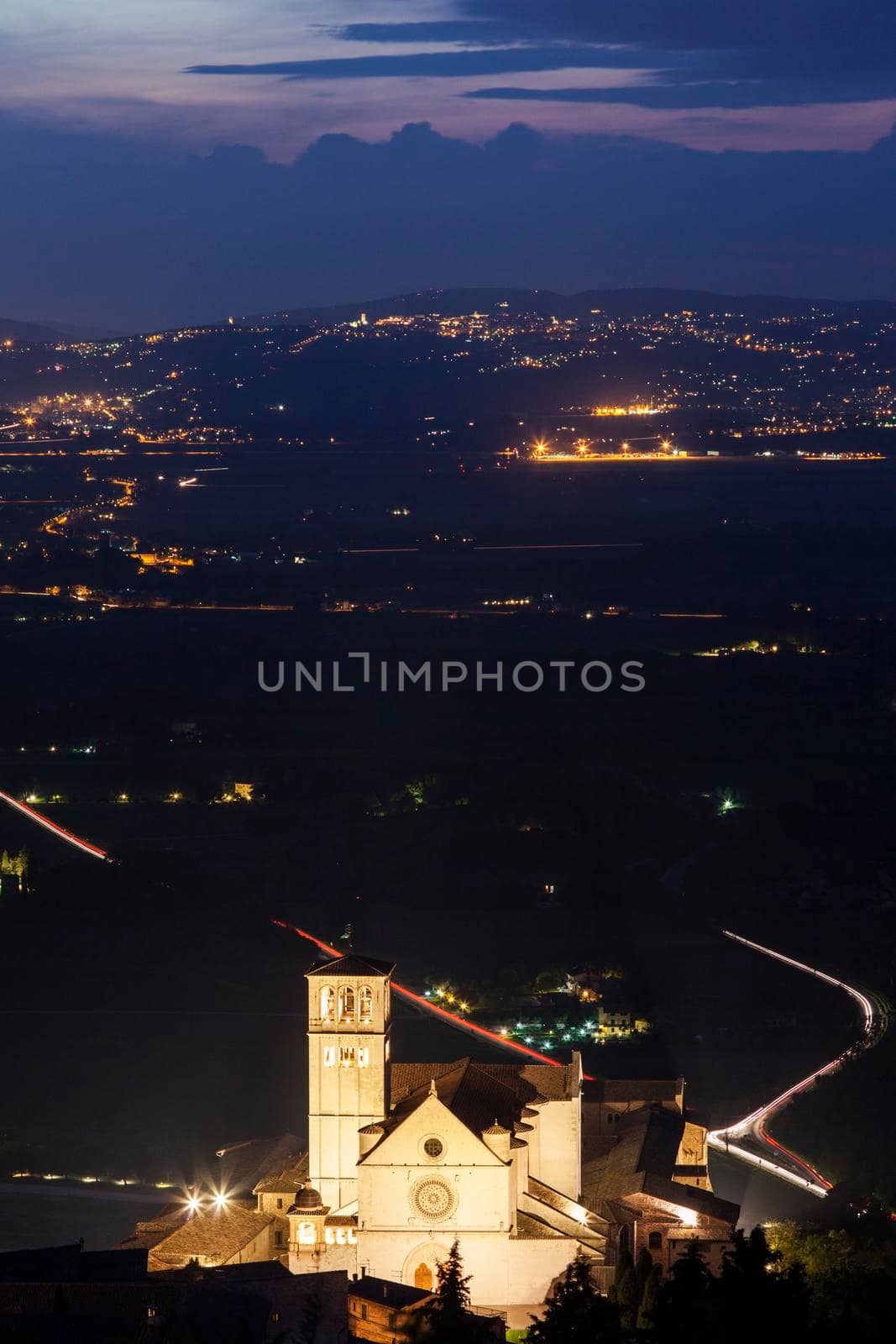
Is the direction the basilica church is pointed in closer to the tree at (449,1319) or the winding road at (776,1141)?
the tree

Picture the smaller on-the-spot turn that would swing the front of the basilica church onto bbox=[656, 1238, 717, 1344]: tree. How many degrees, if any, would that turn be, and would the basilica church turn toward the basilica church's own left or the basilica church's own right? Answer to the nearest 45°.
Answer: approximately 45° to the basilica church's own left

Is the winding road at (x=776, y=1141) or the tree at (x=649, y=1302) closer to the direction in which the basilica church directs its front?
the tree

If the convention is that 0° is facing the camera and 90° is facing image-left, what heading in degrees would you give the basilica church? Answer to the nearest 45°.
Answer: approximately 0°

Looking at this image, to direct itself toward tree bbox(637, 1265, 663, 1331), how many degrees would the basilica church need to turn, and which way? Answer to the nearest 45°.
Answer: approximately 45° to its left

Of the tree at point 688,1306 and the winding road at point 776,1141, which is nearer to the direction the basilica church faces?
the tree

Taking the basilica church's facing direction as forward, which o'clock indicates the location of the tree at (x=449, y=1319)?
The tree is roughly at 12 o'clock from the basilica church.

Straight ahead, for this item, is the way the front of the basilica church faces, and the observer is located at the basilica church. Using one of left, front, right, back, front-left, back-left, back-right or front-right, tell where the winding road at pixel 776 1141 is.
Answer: back-left
